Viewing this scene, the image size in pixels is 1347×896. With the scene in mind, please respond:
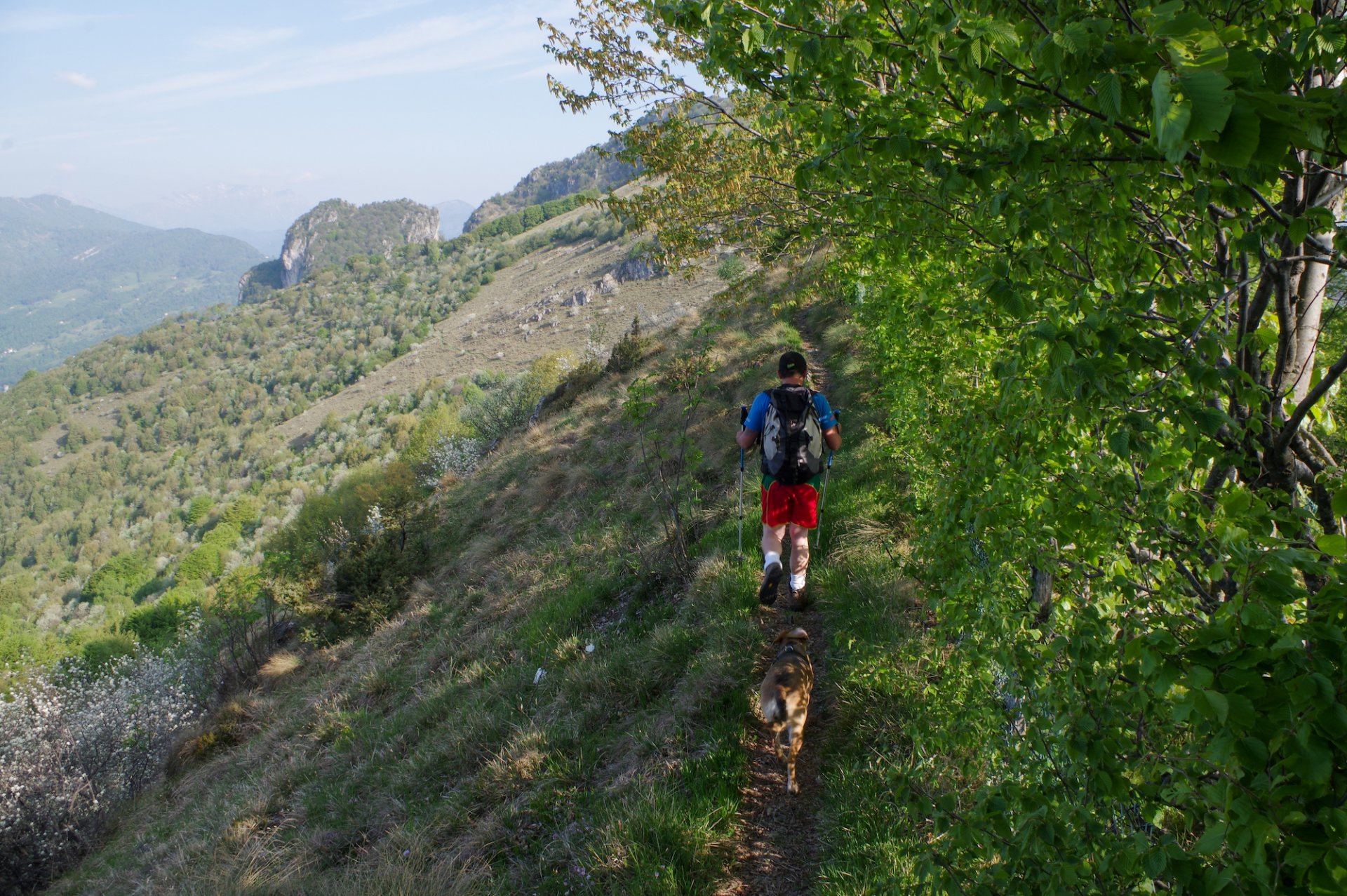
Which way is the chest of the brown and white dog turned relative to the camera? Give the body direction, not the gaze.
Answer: away from the camera

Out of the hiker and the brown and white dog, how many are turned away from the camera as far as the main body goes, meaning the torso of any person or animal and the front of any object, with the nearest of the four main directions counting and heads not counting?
2

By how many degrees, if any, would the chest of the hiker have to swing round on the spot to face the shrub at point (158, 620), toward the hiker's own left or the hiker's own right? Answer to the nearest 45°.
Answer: approximately 45° to the hiker's own left

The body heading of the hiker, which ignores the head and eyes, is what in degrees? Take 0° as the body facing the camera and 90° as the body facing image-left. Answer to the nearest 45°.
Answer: approximately 180°
